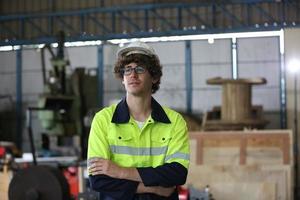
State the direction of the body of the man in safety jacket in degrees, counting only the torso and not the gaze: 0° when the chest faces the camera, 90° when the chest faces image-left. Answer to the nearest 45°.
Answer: approximately 0°

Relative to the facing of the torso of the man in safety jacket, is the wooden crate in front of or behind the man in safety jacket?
behind
